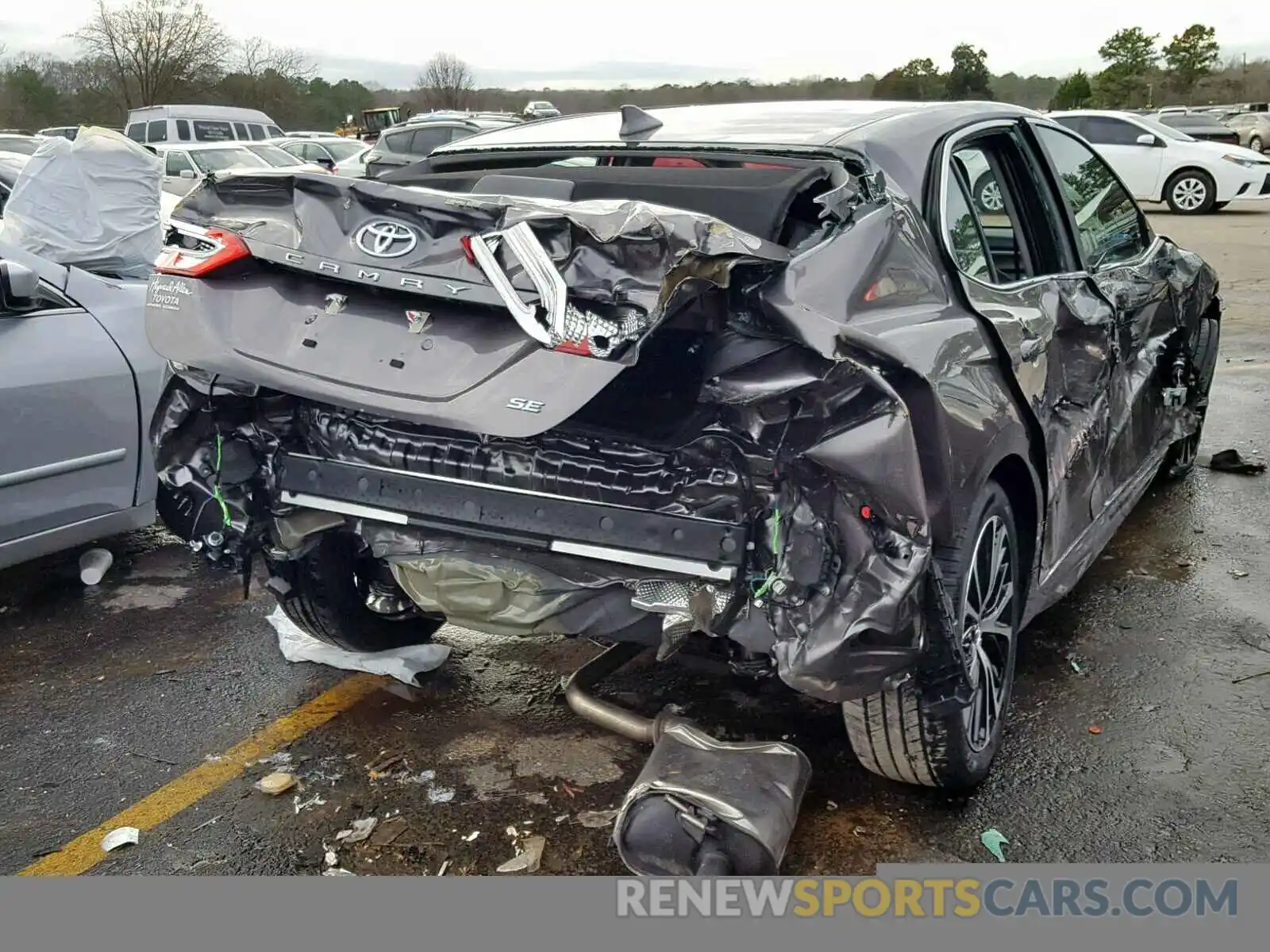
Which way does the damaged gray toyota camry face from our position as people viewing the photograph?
facing away from the viewer and to the right of the viewer

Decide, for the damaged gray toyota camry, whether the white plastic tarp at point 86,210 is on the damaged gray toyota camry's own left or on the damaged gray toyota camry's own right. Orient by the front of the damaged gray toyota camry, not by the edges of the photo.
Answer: on the damaged gray toyota camry's own left

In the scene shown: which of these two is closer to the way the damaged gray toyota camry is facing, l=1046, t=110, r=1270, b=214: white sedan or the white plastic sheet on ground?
the white sedan
